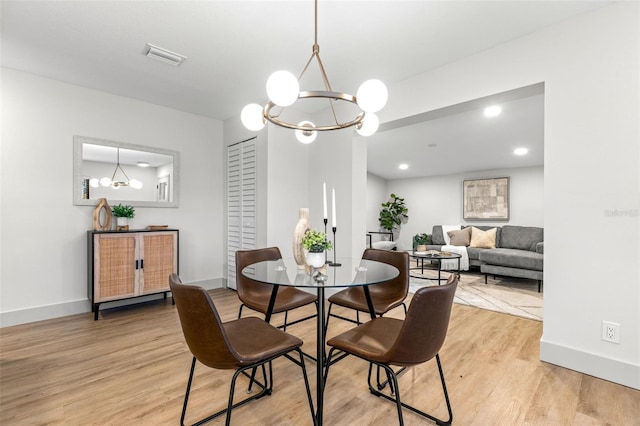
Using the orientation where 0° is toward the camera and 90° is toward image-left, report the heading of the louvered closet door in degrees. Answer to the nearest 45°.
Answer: approximately 45°

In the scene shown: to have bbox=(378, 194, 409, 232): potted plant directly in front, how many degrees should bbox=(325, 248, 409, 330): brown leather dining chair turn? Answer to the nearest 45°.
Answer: approximately 135° to its right

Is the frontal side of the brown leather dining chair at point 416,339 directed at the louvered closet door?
yes

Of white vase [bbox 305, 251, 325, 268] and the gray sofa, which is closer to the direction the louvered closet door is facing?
the white vase

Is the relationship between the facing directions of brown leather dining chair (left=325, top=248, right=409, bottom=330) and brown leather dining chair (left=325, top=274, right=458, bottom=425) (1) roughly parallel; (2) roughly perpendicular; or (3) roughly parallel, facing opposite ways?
roughly perpendicular

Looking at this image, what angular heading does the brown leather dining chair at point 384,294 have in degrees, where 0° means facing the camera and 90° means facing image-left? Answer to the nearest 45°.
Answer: approximately 45°

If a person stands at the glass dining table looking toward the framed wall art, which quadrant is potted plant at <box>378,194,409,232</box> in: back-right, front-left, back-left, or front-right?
front-left

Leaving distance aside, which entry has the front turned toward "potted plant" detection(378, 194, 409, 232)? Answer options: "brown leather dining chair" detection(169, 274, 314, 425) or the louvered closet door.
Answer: the brown leather dining chair

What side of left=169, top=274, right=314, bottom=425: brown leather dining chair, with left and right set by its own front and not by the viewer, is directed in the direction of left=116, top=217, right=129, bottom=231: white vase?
left

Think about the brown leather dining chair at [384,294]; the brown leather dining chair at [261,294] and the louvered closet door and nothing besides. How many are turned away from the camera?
0

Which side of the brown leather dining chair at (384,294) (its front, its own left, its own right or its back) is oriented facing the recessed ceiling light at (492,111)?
back

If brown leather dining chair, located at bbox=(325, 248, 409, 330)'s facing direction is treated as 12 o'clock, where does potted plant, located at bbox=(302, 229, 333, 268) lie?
The potted plant is roughly at 12 o'clock from the brown leather dining chair.

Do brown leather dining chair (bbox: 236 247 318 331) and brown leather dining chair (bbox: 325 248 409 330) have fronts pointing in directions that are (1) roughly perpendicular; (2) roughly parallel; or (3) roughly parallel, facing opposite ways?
roughly perpendicular

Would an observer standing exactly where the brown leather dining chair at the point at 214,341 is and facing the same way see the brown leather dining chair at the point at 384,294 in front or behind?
in front

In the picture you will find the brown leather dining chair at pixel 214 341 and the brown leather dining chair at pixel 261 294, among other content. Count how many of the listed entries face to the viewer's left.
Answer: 0

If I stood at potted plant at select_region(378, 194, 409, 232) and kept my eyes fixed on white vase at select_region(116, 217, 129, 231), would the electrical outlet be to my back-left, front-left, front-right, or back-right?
front-left

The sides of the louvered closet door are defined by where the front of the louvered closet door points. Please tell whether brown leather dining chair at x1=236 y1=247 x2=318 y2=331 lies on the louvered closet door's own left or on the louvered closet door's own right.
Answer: on the louvered closet door's own left

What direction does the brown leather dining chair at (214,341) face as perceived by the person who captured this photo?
facing away from the viewer and to the right of the viewer

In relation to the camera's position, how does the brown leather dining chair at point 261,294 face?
facing the viewer and to the right of the viewer

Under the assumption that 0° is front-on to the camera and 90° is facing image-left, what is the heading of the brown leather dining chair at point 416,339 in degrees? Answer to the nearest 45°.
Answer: approximately 135°
